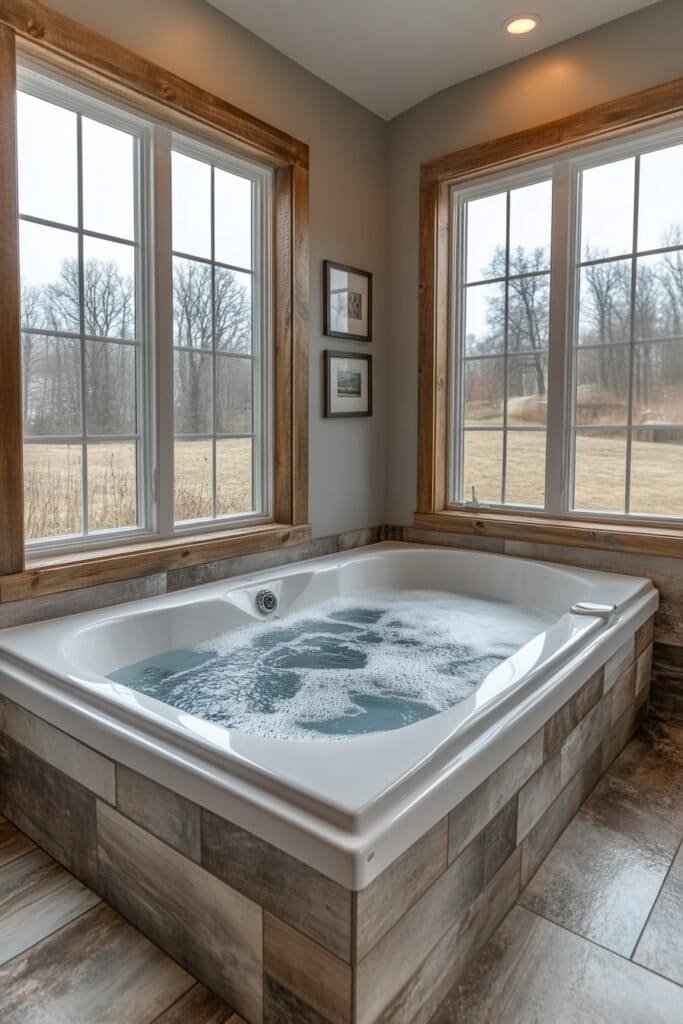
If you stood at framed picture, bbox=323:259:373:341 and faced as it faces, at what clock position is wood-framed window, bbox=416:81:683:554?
The wood-framed window is roughly at 11 o'clock from the framed picture.

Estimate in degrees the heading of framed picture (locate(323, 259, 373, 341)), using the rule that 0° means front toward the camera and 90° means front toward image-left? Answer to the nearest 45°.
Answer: approximately 315°

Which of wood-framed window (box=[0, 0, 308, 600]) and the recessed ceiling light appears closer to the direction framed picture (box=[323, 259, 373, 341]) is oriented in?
the recessed ceiling light

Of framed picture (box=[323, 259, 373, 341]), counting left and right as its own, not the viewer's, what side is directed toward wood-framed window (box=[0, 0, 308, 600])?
right
